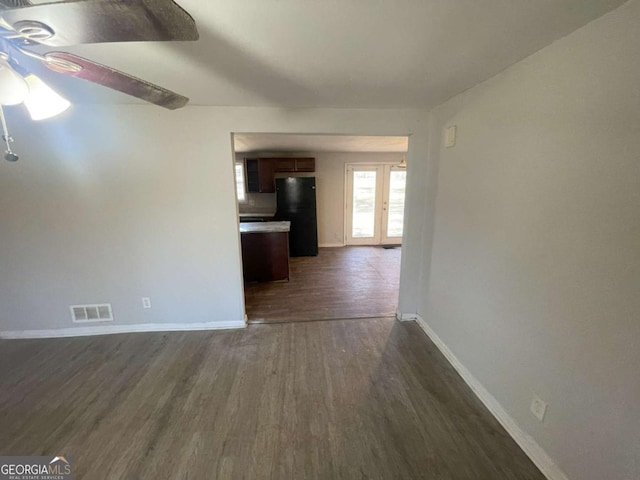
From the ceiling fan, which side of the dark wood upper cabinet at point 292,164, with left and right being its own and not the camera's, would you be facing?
front

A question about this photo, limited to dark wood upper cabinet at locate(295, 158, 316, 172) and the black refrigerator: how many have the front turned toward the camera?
2

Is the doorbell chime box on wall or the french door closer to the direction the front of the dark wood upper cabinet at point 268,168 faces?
the doorbell chime box on wall

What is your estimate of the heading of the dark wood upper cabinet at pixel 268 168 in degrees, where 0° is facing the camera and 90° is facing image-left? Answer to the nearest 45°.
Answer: approximately 0°

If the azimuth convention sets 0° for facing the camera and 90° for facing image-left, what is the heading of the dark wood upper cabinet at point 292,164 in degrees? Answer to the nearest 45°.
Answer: approximately 0°

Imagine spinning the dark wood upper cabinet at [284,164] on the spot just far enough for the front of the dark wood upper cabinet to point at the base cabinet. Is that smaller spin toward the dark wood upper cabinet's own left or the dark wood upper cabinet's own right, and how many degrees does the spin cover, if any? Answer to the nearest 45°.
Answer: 0° — it already faces it

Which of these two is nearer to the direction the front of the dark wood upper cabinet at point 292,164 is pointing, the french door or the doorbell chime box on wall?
the doorbell chime box on wall

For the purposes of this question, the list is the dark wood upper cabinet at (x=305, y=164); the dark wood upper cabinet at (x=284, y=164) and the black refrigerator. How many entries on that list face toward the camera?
3

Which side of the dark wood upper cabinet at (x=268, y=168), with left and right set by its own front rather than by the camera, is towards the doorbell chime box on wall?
front

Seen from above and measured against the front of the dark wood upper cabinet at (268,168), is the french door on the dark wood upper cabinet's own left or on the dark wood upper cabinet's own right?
on the dark wood upper cabinet's own left
